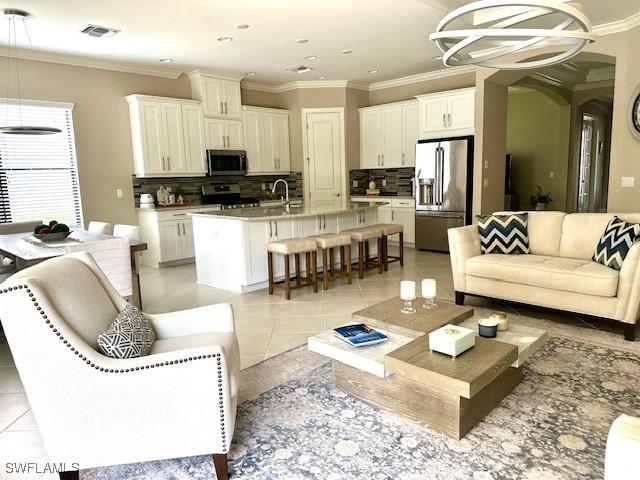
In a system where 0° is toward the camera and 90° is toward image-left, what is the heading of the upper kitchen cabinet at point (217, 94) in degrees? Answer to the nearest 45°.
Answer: approximately 315°

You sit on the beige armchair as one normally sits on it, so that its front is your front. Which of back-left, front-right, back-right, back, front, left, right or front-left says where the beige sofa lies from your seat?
front

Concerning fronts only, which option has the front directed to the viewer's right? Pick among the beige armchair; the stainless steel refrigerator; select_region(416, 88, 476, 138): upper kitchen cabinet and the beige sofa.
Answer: the beige armchair

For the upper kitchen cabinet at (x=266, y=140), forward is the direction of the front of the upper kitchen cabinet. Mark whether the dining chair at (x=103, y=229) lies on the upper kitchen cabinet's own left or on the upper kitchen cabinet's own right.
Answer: on the upper kitchen cabinet's own right

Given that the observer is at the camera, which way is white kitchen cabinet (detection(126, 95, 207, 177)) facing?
facing the viewer and to the right of the viewer

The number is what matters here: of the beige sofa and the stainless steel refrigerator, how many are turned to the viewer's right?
0

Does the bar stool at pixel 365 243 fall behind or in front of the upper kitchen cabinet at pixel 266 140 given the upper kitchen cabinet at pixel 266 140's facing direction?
in front

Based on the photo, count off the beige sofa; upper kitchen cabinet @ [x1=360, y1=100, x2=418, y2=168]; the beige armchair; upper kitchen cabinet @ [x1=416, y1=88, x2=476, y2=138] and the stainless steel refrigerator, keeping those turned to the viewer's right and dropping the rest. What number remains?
1

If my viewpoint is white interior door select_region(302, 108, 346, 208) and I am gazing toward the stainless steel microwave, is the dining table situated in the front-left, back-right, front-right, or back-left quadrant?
front-left

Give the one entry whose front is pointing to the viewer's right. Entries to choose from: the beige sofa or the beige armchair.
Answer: the beige armchair

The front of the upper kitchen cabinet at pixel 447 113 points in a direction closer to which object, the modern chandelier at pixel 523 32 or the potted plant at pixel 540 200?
the modern chandelier

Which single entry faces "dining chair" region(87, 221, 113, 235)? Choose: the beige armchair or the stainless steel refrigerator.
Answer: the stainless steel refrigerator

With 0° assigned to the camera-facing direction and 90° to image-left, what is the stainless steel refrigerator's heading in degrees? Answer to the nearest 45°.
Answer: approximately 45°

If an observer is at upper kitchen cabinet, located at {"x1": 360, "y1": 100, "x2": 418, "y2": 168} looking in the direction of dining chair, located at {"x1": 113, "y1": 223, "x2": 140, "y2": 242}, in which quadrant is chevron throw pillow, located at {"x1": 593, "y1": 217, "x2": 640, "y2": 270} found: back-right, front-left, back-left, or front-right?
front-left

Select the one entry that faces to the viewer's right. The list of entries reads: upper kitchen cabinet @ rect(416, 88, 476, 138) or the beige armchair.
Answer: the beige armchair

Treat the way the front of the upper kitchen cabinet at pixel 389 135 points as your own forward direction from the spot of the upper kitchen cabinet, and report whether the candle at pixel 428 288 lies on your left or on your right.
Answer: on your left

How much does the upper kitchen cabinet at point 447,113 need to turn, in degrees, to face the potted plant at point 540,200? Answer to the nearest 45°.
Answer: approximately 180°

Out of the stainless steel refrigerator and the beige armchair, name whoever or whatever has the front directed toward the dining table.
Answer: the stainless steel refrigerator

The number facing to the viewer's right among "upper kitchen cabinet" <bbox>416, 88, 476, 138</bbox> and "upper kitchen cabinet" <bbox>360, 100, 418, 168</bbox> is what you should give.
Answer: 0

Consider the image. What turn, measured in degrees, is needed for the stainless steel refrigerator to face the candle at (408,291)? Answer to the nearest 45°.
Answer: approximately 45° to its left

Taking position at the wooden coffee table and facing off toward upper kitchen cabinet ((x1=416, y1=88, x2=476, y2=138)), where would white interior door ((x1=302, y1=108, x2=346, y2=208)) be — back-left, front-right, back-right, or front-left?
front-left

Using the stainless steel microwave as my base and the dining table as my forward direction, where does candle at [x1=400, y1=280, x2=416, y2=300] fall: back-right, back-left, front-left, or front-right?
front-left
